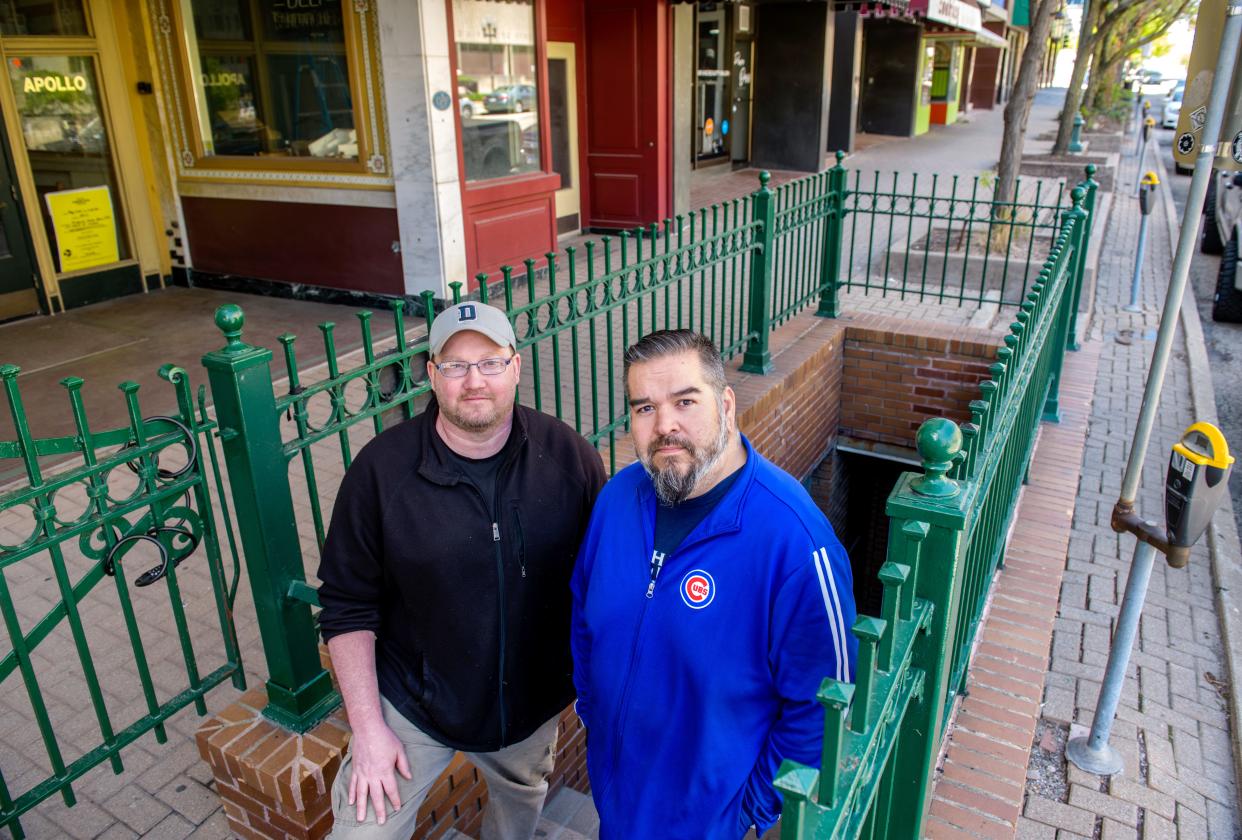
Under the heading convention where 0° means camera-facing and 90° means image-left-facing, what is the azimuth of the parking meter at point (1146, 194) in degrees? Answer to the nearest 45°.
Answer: approximately 45°

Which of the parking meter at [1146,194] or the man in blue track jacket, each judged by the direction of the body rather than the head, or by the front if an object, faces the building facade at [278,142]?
the parking meter

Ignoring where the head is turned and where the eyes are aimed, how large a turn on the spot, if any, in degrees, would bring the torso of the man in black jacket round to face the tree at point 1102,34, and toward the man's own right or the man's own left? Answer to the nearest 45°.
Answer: approximately 135° to the man's own left

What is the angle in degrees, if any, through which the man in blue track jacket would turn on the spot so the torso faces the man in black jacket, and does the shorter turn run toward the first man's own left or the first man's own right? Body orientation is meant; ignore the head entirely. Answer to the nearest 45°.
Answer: approximately 45° to the first man's own right

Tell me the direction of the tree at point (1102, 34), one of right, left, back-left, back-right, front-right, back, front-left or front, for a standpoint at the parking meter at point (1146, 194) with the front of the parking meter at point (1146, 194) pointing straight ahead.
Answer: back-right

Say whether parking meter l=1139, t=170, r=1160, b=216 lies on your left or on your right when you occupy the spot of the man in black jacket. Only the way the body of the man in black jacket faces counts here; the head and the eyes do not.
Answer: on your left

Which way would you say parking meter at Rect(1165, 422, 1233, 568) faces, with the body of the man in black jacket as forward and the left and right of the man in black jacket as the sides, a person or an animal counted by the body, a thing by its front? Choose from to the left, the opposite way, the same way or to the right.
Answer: to the right

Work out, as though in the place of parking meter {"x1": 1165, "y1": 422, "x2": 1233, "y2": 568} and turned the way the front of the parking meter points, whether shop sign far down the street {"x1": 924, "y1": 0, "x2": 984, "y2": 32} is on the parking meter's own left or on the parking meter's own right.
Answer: on the parking meter's own right

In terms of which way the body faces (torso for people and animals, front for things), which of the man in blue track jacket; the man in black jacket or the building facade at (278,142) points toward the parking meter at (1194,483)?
the building facade

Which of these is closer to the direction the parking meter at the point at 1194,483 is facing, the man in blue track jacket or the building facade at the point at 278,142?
the man in blue track jacket

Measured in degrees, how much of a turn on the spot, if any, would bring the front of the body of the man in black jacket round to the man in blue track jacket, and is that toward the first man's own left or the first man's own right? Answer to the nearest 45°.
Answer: approximately 45° to the first man's own left
